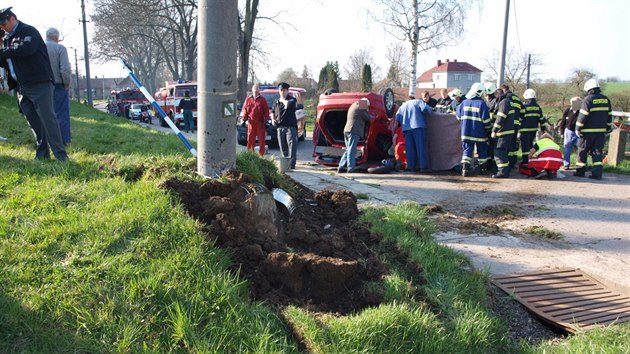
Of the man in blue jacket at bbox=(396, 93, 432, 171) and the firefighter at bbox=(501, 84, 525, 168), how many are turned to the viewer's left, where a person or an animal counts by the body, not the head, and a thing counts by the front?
1

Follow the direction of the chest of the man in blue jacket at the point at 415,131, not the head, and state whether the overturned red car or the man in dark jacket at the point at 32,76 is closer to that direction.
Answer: the overturned red car

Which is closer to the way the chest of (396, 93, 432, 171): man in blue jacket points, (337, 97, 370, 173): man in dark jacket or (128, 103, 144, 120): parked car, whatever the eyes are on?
the parked car

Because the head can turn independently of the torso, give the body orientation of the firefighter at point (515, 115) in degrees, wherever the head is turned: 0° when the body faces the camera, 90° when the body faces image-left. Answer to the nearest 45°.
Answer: approximately 90°

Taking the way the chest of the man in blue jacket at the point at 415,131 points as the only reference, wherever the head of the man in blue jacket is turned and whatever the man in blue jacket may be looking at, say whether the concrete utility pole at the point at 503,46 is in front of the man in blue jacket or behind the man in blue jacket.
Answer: in front

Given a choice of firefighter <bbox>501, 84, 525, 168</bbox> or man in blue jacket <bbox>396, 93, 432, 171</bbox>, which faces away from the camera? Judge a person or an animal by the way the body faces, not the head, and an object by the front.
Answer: the man in blue jacket

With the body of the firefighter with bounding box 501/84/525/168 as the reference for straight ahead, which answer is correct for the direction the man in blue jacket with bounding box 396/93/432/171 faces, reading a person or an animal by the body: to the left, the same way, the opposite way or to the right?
to the right

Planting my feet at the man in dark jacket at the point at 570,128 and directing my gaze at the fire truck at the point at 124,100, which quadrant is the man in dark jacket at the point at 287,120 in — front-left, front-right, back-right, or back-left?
front-left

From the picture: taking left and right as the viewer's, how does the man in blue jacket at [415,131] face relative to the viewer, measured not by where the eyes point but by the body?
facing away from the viewer

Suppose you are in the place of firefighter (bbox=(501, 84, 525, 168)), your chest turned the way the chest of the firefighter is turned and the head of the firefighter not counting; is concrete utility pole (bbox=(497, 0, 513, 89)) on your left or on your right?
on your right

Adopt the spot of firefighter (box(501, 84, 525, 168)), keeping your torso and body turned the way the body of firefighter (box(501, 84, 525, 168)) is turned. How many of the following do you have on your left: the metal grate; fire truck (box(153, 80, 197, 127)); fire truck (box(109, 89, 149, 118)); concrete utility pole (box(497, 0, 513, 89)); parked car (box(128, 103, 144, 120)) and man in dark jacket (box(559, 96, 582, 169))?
1

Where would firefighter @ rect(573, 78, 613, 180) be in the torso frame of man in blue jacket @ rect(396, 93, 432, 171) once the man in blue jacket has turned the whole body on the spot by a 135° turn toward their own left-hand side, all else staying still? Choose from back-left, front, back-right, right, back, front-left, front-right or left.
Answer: back-left

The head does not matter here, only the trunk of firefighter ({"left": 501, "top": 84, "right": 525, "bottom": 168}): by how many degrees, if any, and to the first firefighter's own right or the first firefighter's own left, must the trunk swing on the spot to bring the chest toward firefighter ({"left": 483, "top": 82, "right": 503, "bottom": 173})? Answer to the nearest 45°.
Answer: approximately 45° to the first firefighter's own right

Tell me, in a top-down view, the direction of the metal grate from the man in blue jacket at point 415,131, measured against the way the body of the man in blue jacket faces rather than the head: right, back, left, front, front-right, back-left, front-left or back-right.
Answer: back

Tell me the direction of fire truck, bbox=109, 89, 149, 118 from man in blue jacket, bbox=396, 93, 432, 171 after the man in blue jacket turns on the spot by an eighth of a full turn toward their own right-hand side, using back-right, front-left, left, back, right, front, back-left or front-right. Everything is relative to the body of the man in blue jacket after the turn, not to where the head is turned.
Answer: left
